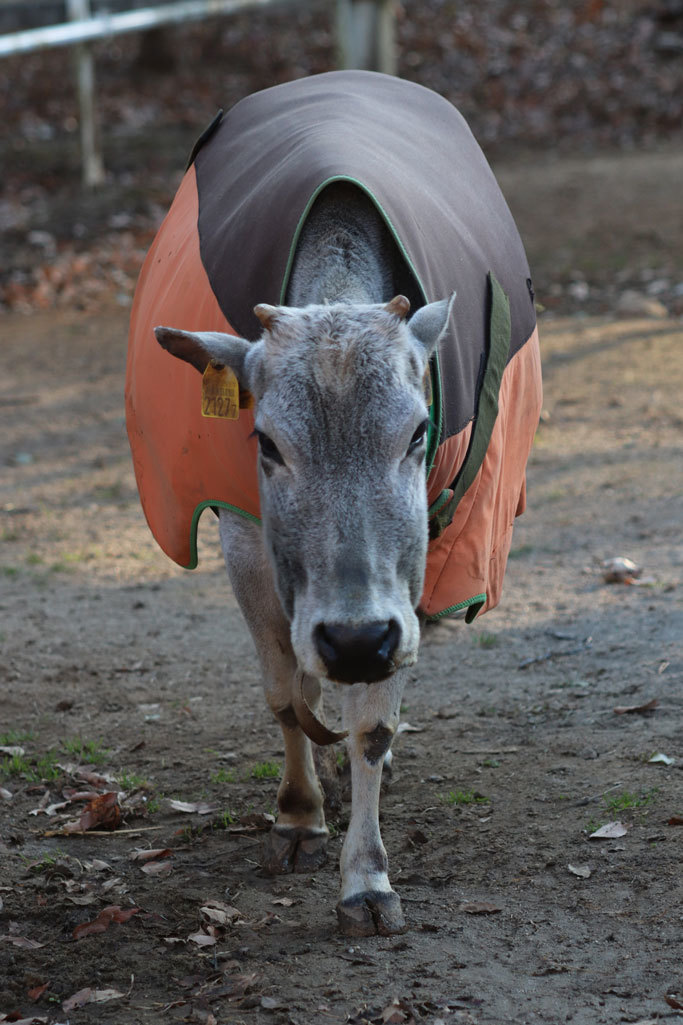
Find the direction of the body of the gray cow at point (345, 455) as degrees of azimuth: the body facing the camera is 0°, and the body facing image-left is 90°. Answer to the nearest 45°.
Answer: approximately 0°

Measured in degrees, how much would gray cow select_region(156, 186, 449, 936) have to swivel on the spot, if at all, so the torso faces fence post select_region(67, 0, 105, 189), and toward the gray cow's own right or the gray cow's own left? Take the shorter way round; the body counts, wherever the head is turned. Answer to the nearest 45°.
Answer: approximately 180°

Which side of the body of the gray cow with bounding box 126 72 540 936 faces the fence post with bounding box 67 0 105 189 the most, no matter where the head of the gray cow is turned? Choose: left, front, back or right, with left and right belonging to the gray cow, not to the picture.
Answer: back

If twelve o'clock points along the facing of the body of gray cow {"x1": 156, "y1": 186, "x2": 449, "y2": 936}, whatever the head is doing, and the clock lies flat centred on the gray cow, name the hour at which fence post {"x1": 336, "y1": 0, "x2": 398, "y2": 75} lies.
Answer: The fence post is roughly at 6 o'clock from the gray cow.
